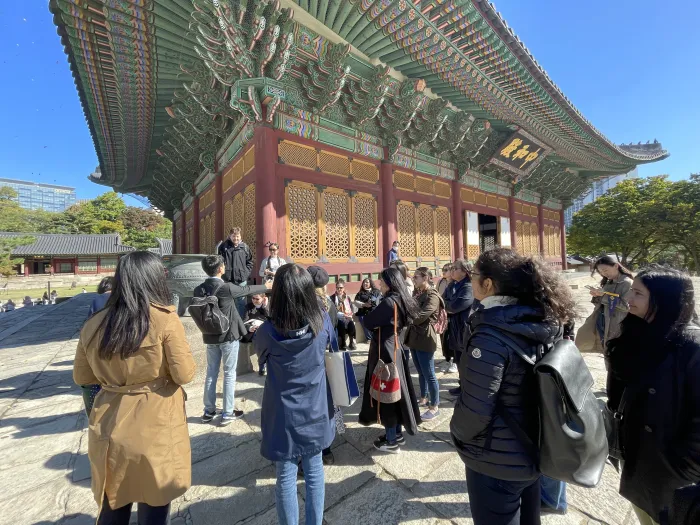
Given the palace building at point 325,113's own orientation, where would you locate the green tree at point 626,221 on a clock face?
The green tree is roughly at 9 o'clock from the palace building.

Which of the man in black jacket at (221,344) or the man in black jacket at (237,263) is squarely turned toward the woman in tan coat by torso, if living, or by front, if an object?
the man in black jacket at (237,263)

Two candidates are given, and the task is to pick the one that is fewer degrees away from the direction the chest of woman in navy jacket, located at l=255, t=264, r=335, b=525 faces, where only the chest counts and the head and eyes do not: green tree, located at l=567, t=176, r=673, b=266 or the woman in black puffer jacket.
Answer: the green tree

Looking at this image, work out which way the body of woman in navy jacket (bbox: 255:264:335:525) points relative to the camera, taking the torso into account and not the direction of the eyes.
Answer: away from the camera

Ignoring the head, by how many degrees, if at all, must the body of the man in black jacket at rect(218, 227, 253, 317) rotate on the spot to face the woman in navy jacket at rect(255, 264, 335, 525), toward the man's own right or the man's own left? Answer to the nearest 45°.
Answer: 0° — they already face them

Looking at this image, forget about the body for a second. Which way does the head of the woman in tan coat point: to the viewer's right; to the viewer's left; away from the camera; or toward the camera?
away from the camera

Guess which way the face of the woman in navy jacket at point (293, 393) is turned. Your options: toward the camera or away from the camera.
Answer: away from the camera

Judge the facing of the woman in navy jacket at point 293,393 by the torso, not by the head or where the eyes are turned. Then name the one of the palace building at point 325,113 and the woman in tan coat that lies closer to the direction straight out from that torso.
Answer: the palace building

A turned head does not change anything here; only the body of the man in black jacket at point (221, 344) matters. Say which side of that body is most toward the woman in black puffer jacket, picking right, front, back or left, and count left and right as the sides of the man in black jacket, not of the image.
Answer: right

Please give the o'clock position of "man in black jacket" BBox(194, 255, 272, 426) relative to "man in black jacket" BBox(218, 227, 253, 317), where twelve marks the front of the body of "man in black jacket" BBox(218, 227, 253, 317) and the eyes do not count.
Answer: "man in black jacket" BBox(194, 255, 272, 426) is roughly at 12 o'clock from "man in black jacket" BBox(218, 227, 253, 317).

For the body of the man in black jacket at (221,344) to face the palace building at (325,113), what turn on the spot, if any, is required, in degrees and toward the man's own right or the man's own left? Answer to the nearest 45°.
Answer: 0° — they already face it

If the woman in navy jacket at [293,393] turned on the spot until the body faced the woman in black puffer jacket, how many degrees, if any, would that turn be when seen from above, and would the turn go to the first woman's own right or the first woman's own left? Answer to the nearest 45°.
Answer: approximately 135° to the first woman's own right
